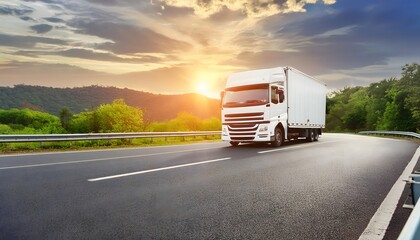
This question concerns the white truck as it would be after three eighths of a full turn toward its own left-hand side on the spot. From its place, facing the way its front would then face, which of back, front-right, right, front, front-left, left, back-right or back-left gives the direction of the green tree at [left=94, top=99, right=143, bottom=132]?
back-left

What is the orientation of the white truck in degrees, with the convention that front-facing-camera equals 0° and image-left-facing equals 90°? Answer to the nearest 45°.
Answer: approximately 45°
